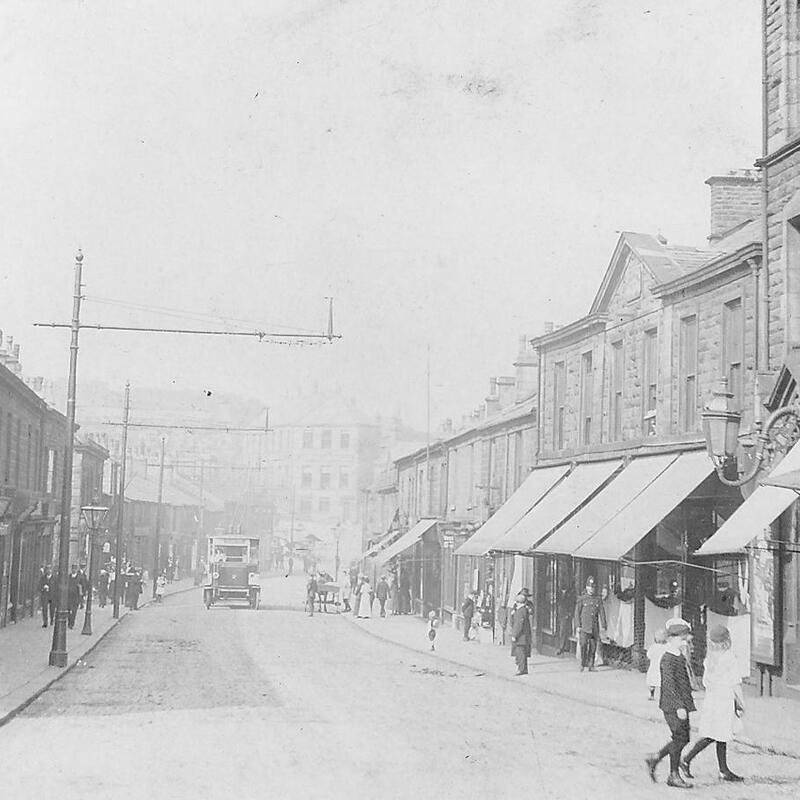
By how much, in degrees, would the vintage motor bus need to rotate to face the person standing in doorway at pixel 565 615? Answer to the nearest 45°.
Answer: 0° — it already faces them

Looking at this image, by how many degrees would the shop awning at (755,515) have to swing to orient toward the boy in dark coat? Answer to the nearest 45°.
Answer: approximately 90° to its left

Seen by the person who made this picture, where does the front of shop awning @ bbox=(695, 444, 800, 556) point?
facing to the left of the viewer
